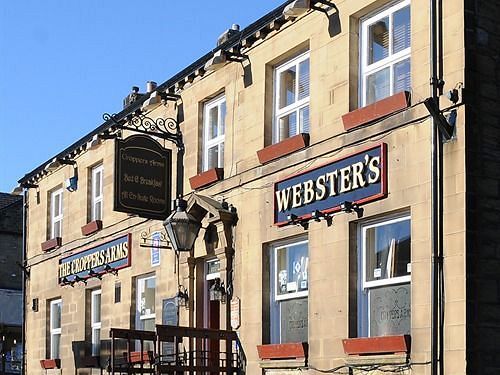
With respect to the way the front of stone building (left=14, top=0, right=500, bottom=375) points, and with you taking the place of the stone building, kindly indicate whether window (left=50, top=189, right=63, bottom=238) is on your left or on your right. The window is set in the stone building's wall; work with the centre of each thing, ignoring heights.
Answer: on your right

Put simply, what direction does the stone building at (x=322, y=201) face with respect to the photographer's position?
facing the viewer and to the left of the viewer

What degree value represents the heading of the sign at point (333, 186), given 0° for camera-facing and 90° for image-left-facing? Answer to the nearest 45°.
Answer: approximately 45°

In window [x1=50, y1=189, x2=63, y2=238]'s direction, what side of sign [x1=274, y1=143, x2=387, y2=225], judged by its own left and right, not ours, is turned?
right
